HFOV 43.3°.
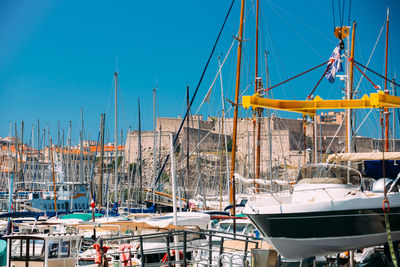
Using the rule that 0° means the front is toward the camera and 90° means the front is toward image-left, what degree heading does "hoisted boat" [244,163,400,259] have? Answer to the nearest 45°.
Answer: approximately 45°
